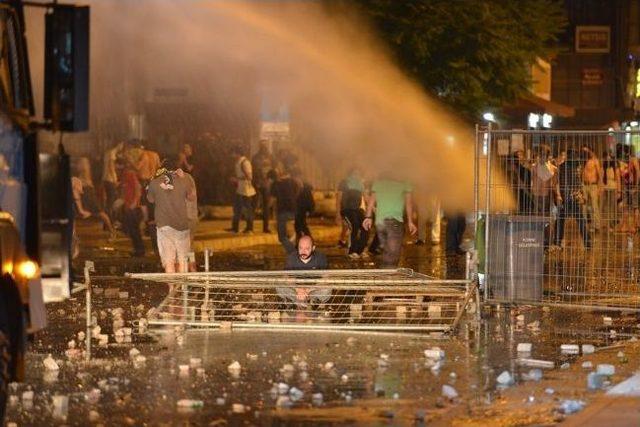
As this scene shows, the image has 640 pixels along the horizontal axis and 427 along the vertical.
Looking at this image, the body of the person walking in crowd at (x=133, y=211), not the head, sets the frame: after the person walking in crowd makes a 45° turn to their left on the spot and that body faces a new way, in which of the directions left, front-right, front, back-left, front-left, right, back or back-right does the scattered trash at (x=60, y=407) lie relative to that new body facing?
left

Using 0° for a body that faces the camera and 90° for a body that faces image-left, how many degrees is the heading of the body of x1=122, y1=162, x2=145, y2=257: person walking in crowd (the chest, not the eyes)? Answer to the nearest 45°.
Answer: approximately 135°

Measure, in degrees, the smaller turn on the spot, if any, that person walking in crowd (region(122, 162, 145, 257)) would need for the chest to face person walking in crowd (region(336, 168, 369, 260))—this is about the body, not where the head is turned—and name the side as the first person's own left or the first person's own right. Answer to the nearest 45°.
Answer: approximately 135° to the first person's own right

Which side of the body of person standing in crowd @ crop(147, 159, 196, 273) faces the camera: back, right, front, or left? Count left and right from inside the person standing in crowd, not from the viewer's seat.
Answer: back

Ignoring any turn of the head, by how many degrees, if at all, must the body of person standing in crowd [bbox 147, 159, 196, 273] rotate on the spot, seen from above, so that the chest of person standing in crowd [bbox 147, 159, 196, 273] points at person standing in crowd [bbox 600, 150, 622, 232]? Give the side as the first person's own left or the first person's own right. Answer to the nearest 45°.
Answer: approximately 90° to the first person's own right

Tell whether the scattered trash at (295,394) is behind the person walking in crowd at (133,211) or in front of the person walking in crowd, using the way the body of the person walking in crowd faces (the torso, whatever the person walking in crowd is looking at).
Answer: behind

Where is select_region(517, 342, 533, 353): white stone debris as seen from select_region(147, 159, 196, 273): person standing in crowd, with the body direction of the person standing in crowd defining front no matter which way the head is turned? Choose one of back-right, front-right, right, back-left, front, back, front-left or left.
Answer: back-right

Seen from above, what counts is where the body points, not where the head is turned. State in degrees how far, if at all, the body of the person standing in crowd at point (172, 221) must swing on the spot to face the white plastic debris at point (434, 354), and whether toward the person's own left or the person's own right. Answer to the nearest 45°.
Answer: approximately 135° to the person's own right
